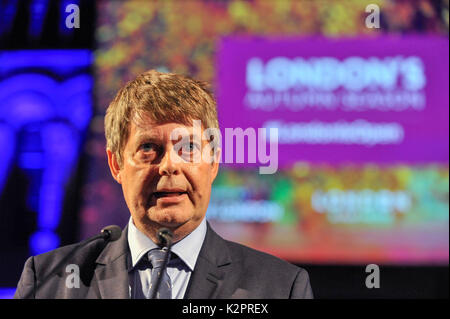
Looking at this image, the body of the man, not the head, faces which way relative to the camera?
toward the camera
